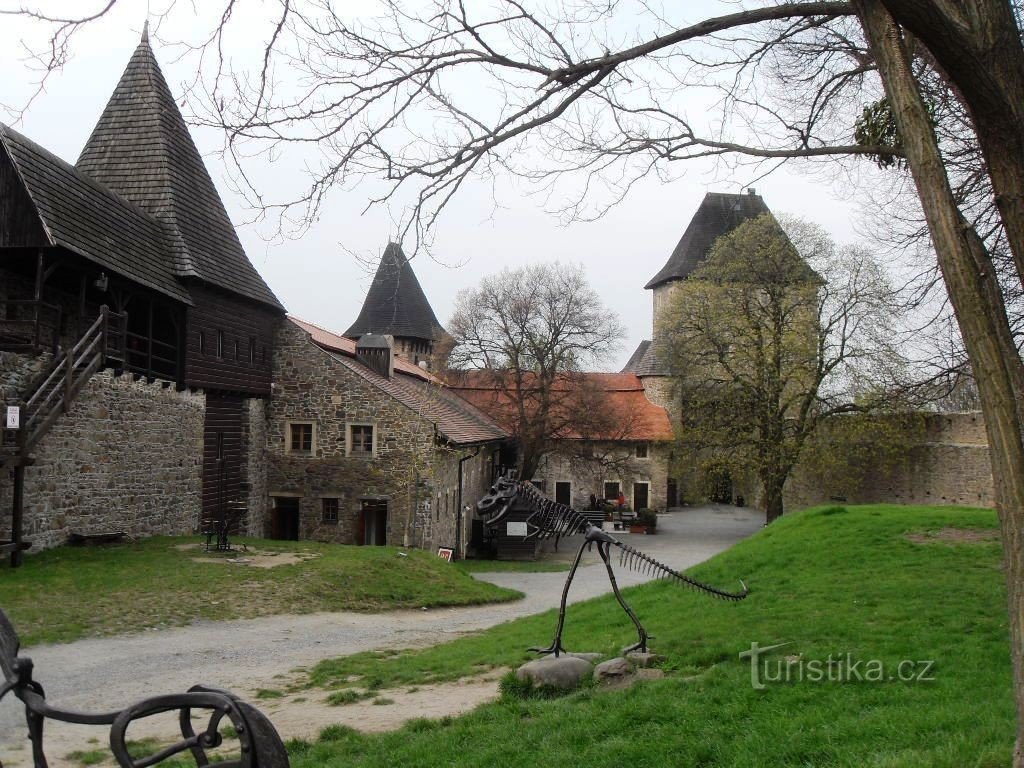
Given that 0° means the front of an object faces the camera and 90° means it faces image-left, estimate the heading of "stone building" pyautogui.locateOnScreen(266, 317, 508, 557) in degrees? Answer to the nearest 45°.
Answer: approximately 0°

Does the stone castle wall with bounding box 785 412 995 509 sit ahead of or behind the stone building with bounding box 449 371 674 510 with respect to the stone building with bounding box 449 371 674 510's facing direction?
ahead

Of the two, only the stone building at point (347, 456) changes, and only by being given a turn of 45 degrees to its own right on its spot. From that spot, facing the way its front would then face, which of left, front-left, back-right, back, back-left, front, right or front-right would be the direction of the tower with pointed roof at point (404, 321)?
back-right

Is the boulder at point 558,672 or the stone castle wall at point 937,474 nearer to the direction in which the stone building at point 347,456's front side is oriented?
the boulder

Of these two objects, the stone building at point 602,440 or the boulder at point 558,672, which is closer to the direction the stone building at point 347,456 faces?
the boulder

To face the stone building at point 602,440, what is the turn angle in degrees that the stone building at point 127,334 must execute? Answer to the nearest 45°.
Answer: approximately 90° to its left

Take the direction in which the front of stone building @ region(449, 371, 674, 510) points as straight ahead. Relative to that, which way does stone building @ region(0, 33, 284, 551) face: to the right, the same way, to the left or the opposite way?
to the left

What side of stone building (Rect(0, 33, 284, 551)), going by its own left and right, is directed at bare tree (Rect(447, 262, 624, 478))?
left

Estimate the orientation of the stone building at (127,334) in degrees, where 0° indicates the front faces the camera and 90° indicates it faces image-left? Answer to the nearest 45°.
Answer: approximately 315°

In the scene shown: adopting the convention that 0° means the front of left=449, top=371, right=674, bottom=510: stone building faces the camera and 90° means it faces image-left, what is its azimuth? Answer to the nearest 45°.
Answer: approximately 0°

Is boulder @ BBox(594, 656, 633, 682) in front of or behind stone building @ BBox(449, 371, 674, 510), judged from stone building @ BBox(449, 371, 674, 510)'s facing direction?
in front

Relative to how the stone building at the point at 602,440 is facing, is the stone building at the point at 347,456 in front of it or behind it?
in front

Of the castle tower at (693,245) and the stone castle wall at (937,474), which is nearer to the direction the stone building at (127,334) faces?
the stone castle wall

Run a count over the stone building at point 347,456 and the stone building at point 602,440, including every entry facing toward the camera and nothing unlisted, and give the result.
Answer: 2
